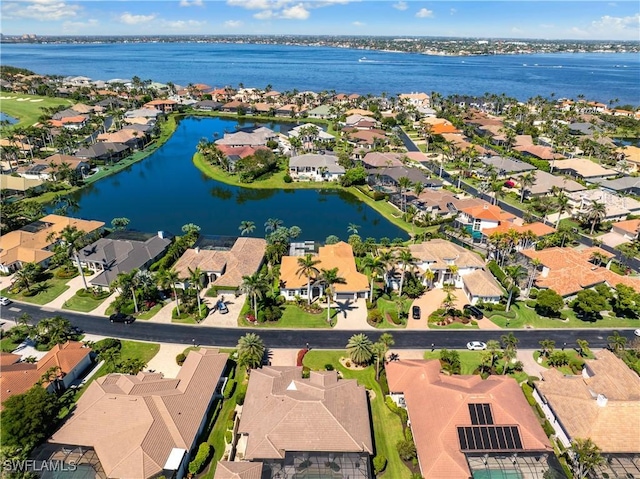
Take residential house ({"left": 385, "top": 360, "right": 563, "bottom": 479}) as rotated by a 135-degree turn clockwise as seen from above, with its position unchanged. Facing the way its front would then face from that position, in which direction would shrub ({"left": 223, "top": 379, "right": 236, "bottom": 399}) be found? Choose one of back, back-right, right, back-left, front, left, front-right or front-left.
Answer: back-right

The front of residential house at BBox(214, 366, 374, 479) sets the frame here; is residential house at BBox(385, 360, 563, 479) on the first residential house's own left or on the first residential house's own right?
on the first residential house's own right

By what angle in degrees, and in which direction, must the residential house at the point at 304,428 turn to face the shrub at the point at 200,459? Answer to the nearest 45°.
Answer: approximately 90° to its left

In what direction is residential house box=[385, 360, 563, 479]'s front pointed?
away from the camera

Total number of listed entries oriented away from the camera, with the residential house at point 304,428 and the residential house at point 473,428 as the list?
2

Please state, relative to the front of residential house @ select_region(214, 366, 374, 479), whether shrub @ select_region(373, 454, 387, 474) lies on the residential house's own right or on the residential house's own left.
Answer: on the residential house's own right

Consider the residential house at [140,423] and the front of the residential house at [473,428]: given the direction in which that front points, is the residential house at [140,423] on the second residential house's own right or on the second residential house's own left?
on the second residential house's own left

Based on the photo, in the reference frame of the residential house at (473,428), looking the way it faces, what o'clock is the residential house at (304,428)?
the residential house at (304,428) is roughly at 8 o'clock from the residential house at (473,428).

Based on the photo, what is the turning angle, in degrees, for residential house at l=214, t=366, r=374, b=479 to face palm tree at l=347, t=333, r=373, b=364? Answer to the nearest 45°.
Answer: approximately 45° to its right

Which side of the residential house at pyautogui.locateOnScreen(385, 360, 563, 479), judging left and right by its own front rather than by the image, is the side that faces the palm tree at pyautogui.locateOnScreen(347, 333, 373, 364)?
left

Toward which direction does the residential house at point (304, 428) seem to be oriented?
away from the camera

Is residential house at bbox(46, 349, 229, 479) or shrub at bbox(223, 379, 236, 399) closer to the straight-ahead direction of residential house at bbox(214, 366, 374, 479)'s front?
the shrub
